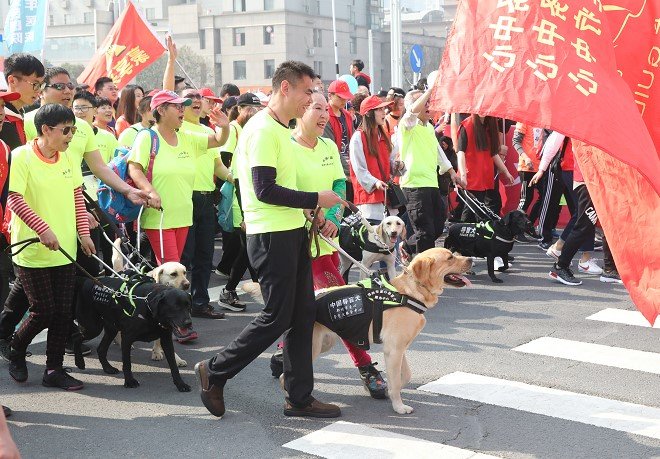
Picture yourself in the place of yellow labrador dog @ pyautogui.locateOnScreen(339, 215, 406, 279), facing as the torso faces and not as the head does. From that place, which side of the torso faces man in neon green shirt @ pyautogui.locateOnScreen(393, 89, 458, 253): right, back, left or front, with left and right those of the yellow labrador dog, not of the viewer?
left

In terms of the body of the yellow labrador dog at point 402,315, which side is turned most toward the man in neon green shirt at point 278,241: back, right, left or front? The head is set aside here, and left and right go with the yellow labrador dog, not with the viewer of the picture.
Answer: back

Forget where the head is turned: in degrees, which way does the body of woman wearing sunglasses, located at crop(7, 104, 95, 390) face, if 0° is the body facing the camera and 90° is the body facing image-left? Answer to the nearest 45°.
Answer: approximately 315°

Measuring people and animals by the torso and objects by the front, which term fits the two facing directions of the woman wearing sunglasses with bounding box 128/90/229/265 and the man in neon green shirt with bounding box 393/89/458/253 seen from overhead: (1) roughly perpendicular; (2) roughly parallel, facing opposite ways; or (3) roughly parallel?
roughly parallel

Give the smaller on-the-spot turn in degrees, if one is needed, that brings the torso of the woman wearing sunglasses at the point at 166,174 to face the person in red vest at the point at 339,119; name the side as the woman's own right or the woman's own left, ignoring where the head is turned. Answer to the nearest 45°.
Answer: approximately 90° to the woman's own left

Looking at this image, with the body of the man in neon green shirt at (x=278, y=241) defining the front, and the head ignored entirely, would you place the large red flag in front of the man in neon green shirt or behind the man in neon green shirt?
in front

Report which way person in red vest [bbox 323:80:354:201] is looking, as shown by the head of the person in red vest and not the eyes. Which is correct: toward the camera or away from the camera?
toward the camera

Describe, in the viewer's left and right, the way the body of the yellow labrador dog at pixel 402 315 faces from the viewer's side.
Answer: facing to the right of the viewer

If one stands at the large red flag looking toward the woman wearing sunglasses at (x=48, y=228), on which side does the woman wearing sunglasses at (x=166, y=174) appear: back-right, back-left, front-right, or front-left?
front-right

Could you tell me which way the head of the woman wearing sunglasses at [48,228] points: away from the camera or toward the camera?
toward the camera

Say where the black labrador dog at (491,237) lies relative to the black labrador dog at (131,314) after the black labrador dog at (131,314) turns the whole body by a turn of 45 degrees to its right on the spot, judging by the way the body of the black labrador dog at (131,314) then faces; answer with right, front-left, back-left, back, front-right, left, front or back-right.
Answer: back-left

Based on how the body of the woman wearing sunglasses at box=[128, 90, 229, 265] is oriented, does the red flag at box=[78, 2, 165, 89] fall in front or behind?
behind

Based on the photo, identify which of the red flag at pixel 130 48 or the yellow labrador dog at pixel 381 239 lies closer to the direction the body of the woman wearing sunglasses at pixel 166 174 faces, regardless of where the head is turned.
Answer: the yellow labrador dog

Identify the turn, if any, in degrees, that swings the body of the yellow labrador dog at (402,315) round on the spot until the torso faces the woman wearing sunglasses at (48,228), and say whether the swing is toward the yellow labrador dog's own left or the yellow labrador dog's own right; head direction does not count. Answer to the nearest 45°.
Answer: approximately 180°

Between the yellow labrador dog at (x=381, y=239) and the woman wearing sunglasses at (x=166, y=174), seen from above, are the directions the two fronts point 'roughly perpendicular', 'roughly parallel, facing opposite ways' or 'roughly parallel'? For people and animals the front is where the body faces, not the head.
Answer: roughly parallel

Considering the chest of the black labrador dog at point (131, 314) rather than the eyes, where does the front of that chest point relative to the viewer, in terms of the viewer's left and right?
facing the viewer and to the right of the viewer
